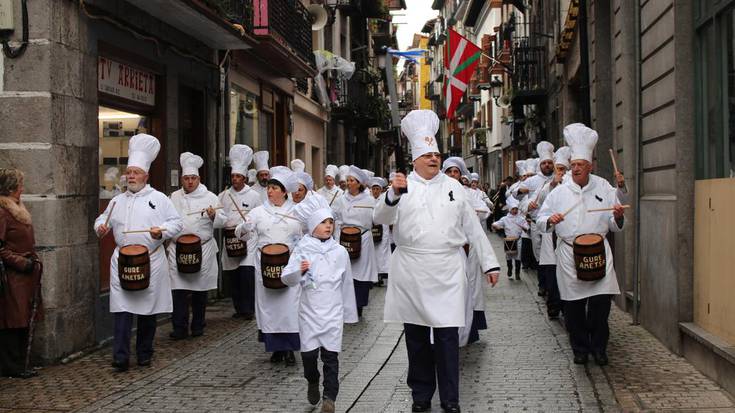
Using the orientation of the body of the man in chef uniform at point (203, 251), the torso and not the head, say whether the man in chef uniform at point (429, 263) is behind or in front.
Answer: in front

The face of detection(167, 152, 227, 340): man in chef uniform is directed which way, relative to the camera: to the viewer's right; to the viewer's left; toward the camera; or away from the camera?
toward the camera

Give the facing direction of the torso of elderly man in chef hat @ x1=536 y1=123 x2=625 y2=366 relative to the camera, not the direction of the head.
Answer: toward the camera

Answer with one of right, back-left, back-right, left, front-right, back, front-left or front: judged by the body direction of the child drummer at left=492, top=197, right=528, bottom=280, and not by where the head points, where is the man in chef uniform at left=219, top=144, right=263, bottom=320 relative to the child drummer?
front-right

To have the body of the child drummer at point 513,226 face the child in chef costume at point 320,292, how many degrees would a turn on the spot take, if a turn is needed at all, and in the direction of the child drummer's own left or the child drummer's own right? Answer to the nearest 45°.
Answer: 0° — they already face them

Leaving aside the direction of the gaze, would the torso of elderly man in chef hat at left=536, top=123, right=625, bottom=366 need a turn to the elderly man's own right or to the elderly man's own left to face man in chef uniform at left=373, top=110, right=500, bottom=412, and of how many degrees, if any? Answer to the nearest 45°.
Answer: approximately 45° to the elderly man's own right

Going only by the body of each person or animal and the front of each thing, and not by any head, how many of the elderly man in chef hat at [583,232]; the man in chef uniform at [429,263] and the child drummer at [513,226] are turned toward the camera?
3

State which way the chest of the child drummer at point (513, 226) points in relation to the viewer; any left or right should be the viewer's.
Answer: facing the viewer
